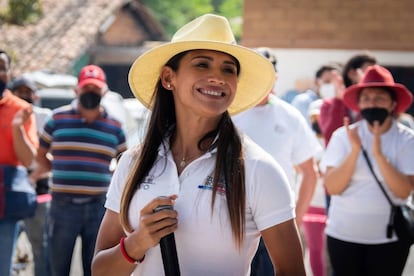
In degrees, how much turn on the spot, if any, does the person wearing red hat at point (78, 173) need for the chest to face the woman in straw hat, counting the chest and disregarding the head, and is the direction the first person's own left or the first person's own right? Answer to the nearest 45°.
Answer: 0° — they already face them

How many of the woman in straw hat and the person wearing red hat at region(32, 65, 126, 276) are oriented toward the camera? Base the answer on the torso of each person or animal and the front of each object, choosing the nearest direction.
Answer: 2

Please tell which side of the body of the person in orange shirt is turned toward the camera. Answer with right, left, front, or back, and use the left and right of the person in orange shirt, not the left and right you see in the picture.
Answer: front

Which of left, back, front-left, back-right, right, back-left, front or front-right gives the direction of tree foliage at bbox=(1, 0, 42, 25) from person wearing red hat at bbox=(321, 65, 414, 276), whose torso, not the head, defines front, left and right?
back-right

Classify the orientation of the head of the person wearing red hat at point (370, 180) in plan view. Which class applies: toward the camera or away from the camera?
toward the camera

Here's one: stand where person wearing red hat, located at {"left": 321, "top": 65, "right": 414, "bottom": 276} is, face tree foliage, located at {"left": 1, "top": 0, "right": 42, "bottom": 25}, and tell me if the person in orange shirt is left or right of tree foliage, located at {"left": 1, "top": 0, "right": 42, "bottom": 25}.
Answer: left

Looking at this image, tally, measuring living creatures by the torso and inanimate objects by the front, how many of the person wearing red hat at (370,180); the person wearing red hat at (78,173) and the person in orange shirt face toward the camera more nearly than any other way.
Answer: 3

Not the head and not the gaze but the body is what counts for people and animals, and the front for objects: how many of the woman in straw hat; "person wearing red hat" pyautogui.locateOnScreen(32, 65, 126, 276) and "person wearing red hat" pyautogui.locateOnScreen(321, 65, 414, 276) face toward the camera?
3

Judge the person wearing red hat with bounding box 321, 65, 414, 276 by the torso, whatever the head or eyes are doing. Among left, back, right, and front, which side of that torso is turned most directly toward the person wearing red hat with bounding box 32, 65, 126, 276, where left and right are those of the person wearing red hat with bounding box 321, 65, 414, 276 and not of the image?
right

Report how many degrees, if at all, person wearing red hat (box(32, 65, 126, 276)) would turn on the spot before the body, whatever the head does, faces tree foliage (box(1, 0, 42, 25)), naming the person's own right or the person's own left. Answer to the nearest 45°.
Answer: approximately 180°

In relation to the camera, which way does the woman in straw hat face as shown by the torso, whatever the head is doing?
toward the camera

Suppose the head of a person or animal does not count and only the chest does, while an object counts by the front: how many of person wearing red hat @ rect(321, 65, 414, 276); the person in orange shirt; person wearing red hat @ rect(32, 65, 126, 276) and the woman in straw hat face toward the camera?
4

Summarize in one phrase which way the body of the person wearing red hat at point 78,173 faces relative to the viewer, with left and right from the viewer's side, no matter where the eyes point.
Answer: facing the viewer

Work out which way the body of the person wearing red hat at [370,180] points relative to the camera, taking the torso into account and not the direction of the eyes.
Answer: toward the camera

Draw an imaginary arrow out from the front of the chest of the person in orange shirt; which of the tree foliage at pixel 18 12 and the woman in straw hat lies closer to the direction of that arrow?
the woman in straw hat
